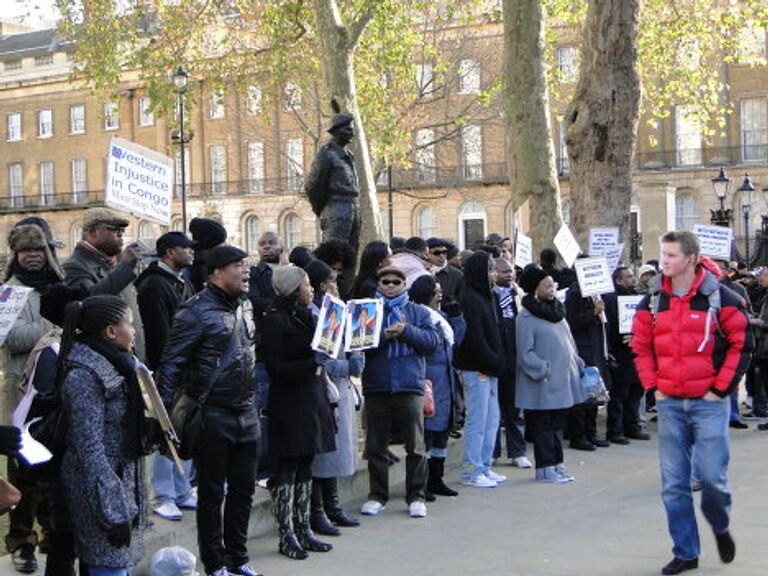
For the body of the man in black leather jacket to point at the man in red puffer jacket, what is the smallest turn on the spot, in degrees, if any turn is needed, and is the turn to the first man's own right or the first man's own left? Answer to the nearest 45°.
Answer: approximately 45° to the first man's own left

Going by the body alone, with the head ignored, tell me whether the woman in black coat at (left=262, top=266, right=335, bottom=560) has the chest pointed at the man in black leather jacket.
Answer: no

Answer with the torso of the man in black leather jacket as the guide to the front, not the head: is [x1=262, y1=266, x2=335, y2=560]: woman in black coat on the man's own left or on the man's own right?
on the man's own left

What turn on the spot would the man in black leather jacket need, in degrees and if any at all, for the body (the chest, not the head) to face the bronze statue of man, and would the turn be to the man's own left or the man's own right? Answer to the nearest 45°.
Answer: approximately 135° to the man's own left

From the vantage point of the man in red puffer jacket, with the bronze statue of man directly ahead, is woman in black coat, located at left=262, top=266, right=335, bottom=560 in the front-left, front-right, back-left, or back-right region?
front-left

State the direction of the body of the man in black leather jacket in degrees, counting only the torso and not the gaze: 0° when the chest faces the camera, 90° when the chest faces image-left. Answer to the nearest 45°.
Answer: approximately 315°

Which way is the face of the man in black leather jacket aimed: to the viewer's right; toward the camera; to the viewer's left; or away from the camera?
to the viewer's right

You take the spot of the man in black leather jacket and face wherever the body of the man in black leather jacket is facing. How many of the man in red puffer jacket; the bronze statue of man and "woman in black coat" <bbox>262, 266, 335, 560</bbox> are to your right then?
0
